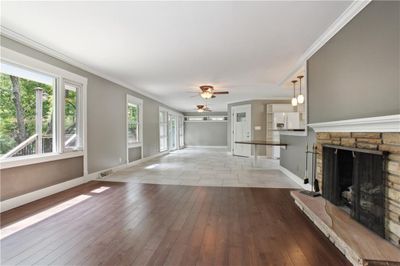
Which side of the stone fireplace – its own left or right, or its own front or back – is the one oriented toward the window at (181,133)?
right

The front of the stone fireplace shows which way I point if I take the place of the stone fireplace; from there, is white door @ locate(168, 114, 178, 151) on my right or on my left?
on my right

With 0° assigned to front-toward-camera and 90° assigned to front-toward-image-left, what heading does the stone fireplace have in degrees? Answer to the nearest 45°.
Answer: approximately 45°
